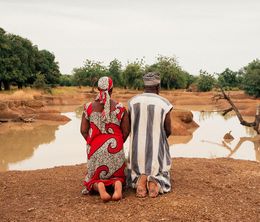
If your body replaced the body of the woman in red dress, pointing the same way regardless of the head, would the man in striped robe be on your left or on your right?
on your right

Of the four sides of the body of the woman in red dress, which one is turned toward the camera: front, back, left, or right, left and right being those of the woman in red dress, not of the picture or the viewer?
back

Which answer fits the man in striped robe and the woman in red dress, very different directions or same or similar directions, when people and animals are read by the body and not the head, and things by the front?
same or similar directions

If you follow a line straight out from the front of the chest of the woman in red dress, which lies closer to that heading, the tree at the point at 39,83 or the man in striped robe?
the tree

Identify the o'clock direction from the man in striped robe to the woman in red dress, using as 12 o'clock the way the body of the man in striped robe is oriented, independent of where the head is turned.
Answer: The woman in red dress is roughly at 9 o'clock from the man in striped robe.

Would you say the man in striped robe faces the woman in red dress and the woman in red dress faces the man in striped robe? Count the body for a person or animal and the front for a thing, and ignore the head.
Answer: no

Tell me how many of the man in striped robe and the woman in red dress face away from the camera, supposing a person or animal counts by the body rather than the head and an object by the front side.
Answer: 2

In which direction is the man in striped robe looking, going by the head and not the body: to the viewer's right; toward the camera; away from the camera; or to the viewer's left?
away from the camera

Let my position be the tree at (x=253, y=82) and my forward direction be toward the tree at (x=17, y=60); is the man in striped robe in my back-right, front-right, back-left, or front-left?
front-left

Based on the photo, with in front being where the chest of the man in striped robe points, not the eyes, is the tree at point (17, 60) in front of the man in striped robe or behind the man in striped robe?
in front

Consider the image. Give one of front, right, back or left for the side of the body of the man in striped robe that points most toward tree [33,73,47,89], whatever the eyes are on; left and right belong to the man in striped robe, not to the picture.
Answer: front

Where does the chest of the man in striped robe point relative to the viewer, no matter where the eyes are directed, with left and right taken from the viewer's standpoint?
facing away from the viewer
